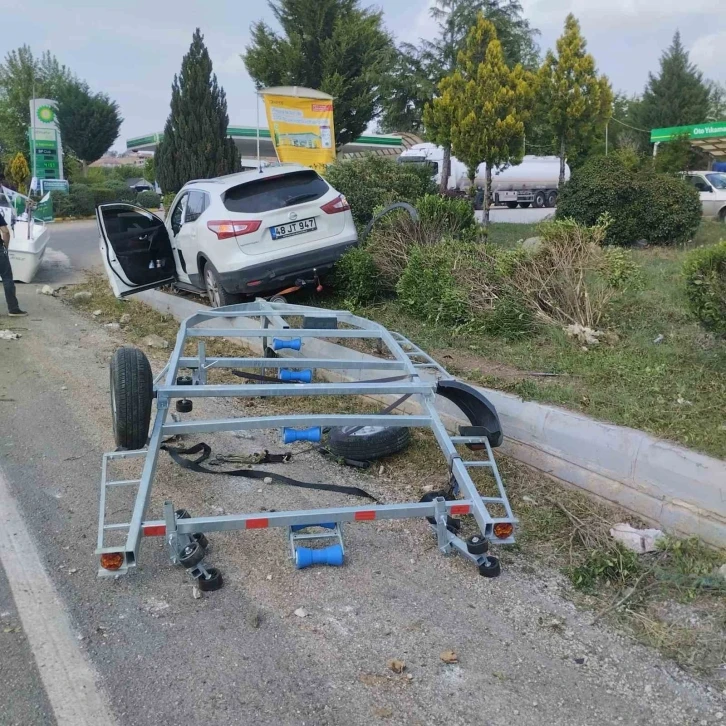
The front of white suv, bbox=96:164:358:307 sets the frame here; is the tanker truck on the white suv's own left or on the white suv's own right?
on the white suv's own right

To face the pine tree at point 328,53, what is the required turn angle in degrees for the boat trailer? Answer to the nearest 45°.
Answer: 0° — it already faces it

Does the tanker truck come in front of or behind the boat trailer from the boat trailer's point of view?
in front

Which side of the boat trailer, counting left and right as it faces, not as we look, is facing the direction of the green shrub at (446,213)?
front

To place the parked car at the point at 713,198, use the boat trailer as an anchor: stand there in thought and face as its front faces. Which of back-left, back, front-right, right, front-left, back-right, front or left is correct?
front-right

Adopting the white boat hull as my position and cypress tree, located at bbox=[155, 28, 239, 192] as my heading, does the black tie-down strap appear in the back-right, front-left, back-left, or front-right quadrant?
back-right

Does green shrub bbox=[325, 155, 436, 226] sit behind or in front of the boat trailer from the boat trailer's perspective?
in front

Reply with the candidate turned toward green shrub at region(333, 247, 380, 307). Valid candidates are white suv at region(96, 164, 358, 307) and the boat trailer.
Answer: the boat trailer

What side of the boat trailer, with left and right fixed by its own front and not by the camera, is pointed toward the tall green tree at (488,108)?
front

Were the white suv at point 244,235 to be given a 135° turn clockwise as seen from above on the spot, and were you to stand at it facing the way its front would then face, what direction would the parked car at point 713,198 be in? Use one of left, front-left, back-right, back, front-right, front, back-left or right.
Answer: front-left

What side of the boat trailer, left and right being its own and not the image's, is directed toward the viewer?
back

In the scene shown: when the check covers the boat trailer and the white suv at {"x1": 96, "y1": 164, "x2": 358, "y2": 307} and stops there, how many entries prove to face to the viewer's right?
0

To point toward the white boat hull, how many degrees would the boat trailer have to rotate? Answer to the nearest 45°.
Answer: approximately 45° to its left
